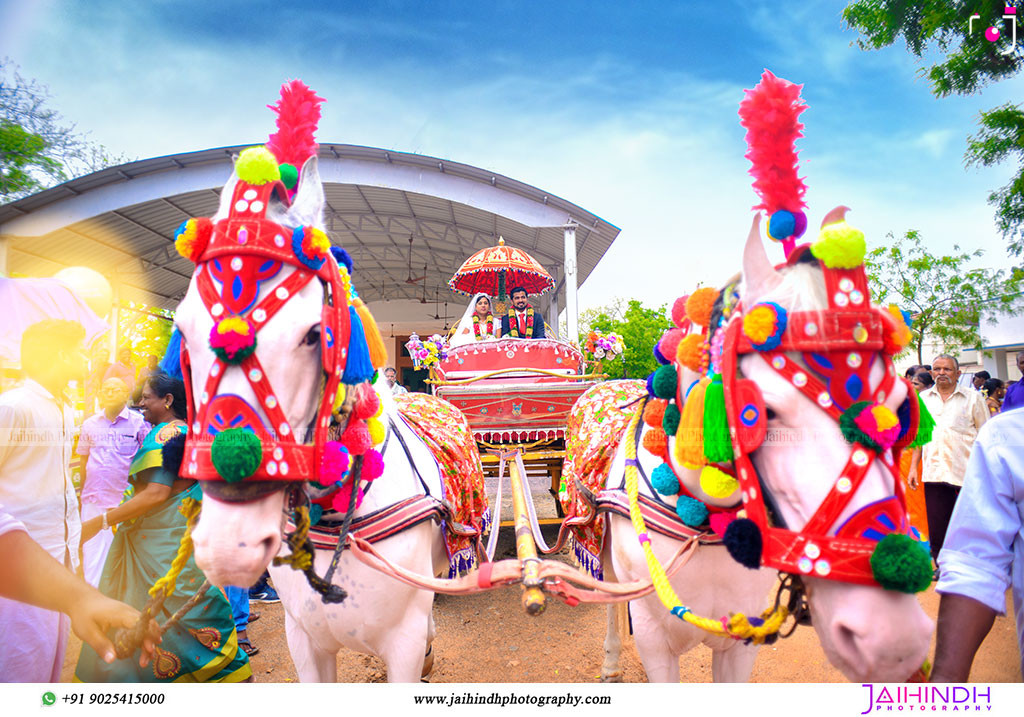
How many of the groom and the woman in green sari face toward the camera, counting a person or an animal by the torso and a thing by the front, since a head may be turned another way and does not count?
1

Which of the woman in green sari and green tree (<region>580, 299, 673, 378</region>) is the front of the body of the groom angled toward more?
the woman in green sari

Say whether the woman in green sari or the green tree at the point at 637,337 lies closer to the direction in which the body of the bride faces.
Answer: the woman in green sari
